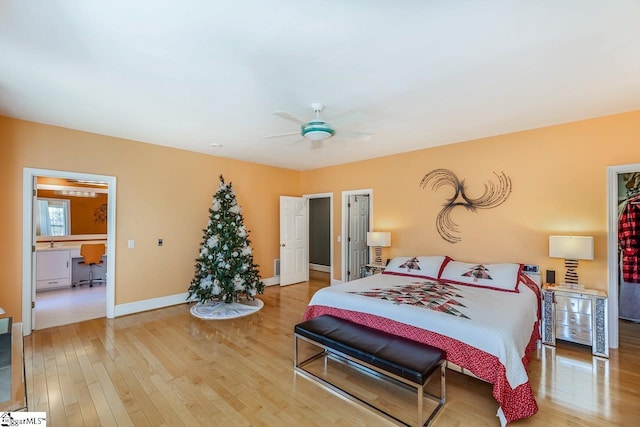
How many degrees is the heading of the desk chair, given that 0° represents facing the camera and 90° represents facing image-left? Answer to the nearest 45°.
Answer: approximately 180°

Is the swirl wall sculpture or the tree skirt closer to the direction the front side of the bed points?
the tree skirt

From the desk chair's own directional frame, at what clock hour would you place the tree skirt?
The tree skirt is roughly at 5 o'clock from the desk chair.

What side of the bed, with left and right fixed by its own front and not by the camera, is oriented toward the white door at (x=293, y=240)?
right

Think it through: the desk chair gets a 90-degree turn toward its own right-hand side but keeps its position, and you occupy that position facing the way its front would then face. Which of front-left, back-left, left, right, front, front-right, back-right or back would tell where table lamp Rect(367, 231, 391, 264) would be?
front-right

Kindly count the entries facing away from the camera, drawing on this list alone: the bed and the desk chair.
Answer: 1

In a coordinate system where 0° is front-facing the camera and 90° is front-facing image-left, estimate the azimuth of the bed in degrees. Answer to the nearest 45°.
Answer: approximately 45°

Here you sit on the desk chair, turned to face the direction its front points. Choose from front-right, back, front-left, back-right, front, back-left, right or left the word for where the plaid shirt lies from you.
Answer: back-right

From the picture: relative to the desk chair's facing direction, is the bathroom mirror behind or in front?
in front

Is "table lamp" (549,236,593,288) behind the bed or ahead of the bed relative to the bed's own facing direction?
behind

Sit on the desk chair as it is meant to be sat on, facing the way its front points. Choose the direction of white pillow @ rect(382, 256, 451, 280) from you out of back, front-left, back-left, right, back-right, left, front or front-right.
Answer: back-right

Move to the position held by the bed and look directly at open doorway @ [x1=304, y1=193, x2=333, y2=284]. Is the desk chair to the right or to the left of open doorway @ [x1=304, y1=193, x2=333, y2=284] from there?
left

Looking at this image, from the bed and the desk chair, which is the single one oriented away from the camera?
the desk chair

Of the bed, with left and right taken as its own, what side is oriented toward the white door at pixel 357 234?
right

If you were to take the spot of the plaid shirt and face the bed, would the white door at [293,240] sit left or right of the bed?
right

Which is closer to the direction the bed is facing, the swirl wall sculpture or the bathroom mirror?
the bathroom mirror
